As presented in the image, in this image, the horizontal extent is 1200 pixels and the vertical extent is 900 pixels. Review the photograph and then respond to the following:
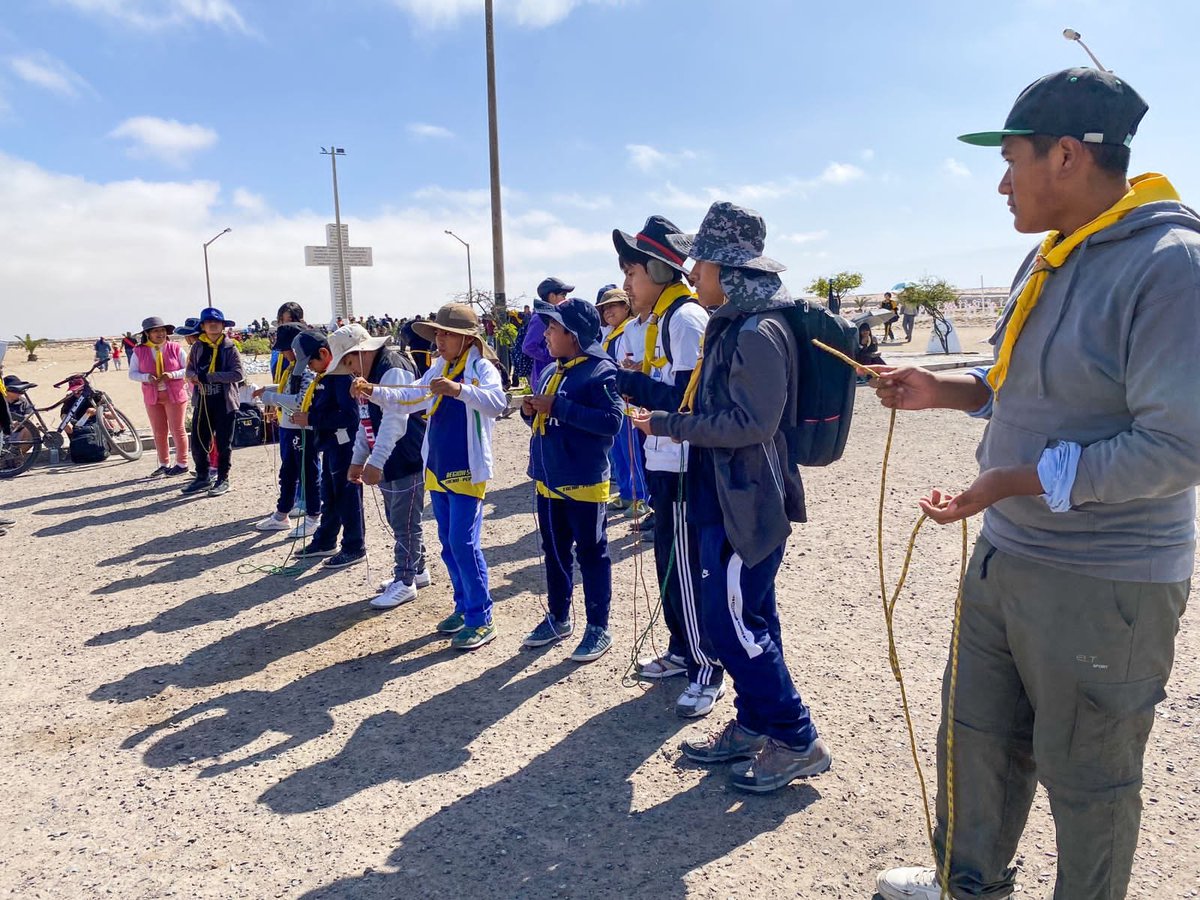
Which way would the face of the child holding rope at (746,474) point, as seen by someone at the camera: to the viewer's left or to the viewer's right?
to the viewer's left

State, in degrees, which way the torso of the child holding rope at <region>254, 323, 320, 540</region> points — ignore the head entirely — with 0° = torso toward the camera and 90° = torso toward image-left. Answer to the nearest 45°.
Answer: approximately 90°

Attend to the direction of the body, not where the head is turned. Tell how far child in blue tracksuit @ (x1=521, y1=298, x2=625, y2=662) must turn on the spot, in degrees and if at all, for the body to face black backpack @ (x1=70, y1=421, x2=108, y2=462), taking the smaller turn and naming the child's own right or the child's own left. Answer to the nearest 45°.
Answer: approximately 90° to the child's own right

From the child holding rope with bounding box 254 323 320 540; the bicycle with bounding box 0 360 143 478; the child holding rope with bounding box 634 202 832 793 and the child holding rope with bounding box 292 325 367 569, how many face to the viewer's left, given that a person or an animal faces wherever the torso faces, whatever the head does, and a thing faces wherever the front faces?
3

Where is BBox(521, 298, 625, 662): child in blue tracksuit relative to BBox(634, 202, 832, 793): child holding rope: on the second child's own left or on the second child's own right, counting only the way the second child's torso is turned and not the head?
on the second child's own right

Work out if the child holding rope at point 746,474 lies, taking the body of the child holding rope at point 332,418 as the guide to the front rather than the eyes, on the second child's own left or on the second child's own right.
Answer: on the second child's own left

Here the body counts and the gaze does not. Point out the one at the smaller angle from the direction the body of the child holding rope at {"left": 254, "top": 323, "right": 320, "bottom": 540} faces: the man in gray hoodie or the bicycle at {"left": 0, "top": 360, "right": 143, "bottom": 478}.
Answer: the bicycle

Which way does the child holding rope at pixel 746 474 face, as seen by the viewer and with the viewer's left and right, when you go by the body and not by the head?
facing to the left of the viewer

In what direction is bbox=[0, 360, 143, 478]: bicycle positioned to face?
to the viewer's right
